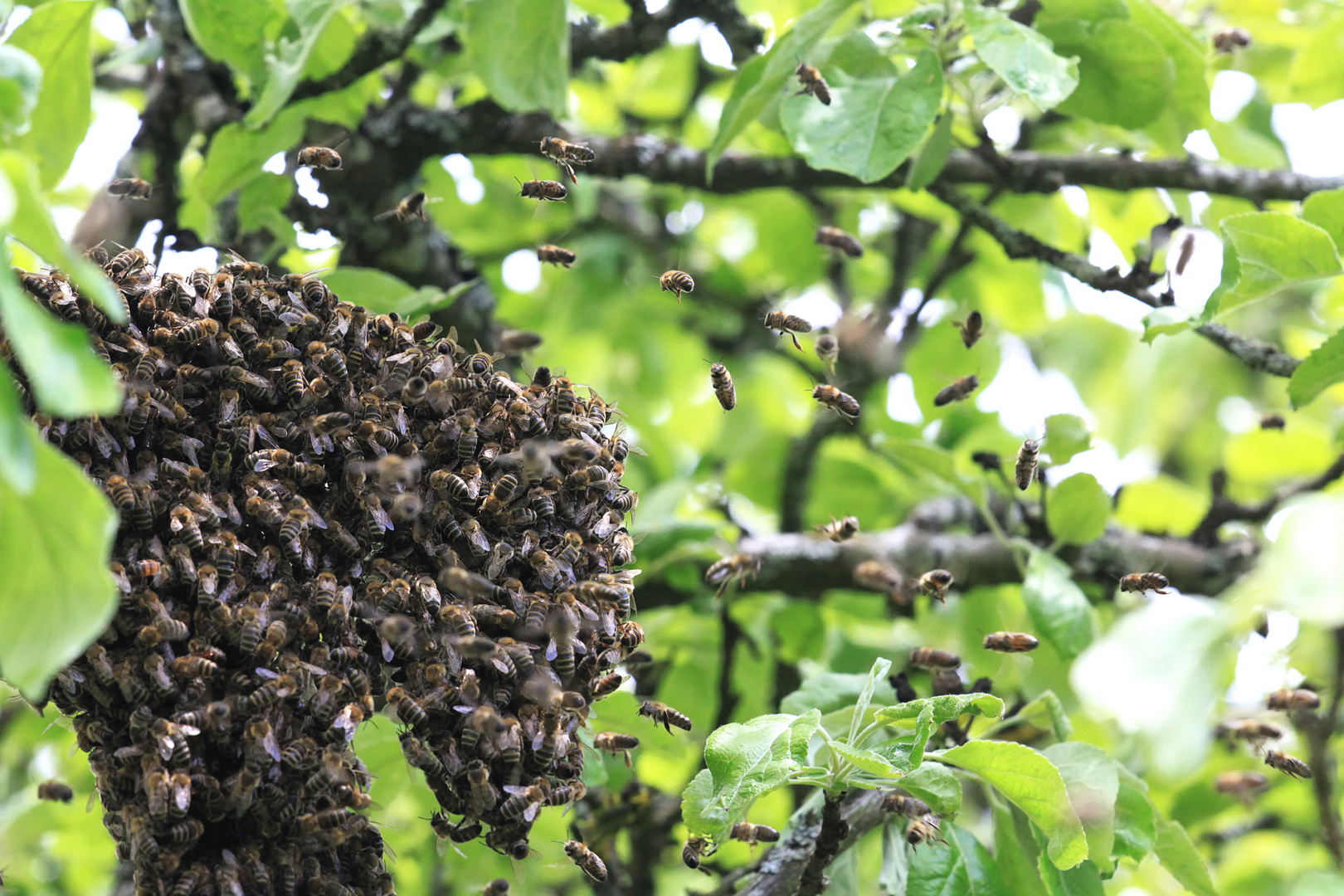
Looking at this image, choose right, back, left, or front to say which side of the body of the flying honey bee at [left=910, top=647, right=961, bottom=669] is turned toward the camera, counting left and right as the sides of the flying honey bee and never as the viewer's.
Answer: left

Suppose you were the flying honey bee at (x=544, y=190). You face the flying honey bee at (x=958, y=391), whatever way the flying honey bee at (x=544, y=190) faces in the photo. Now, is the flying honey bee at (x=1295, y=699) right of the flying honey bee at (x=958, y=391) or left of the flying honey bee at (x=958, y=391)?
right

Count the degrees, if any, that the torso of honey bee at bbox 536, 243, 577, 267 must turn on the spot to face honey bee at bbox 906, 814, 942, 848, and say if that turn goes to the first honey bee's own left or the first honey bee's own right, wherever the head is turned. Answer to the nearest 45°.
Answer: approximately 90° to the first honey bee's own left

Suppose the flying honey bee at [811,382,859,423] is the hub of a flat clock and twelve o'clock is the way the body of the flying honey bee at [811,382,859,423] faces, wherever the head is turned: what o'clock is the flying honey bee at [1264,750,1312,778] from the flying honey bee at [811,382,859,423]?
the flying honey bee at [1264,750,1312,778] is roughly at 7 o'clock from the flying honey bee at [811,382,859,423].

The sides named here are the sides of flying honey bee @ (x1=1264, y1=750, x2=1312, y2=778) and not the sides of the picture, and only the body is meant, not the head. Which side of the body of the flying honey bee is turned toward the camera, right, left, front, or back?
left

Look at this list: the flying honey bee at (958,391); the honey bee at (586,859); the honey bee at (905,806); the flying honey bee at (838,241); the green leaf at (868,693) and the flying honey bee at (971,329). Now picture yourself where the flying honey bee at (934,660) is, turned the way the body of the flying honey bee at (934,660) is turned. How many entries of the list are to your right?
3

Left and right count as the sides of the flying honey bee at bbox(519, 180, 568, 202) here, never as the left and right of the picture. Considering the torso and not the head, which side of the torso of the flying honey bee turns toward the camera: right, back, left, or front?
left

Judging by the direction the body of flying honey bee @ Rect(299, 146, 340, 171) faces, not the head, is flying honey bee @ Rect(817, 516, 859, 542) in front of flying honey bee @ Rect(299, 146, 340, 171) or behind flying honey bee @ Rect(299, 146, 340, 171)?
behind

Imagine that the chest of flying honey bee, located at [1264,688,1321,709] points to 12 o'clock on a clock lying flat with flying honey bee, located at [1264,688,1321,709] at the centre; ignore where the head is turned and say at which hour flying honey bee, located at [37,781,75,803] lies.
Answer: flying honey bee, located at [37,781,75,803] is roughly at 11 o'clock from flying honey bee, located at [1264,688,1321,709].

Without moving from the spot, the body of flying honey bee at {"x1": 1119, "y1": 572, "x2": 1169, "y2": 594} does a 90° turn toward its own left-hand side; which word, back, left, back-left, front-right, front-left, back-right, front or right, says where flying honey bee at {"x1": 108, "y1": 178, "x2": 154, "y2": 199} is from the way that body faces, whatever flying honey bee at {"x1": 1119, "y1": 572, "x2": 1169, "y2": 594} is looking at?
right

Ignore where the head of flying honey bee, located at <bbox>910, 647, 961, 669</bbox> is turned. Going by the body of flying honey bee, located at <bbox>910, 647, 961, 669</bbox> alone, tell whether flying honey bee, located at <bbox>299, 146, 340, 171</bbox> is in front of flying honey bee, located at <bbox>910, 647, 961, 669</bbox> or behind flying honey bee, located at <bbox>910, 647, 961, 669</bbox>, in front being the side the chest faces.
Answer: in front
